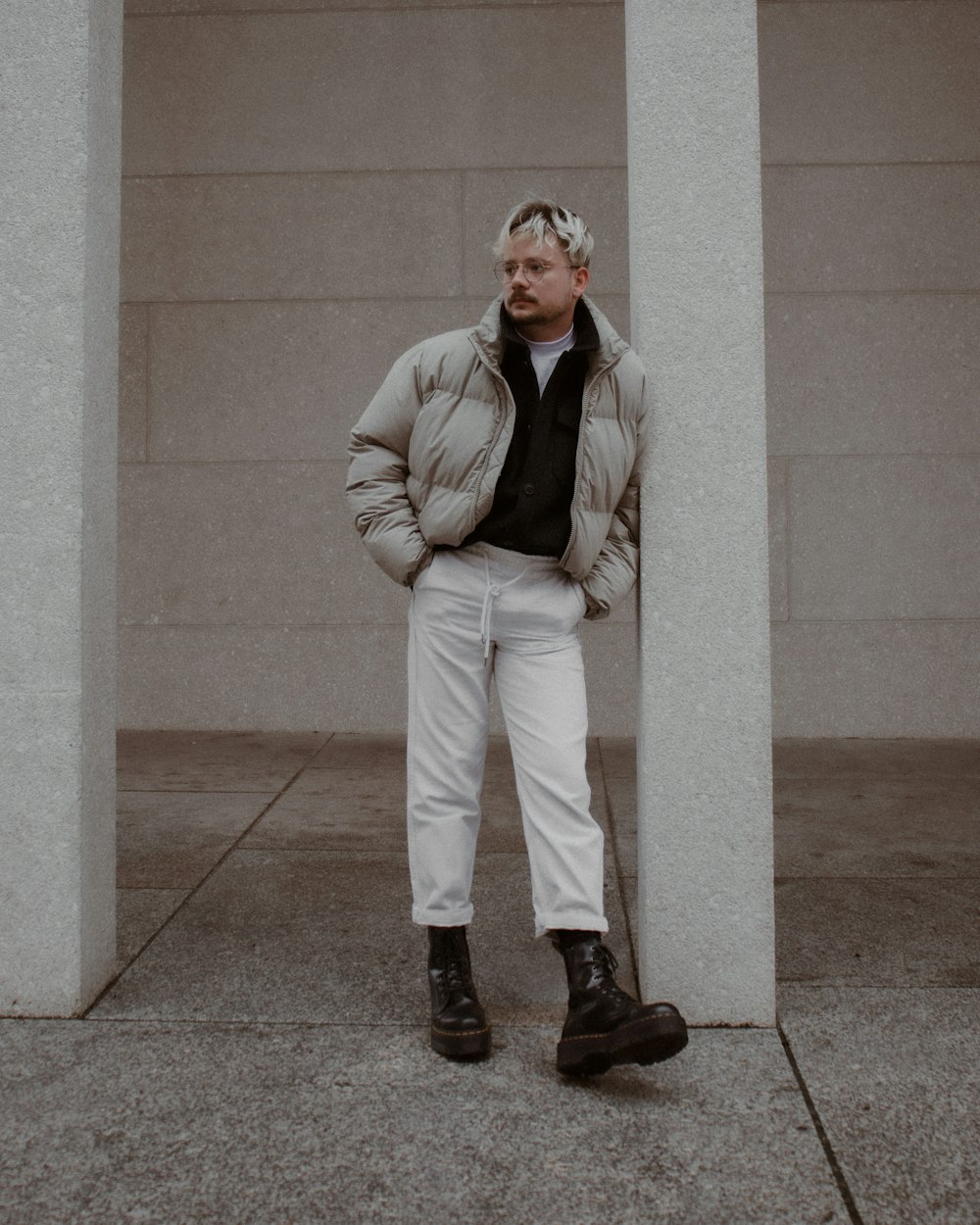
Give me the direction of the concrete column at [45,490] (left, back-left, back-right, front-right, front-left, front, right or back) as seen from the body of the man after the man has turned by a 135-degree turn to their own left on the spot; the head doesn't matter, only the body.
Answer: back-left

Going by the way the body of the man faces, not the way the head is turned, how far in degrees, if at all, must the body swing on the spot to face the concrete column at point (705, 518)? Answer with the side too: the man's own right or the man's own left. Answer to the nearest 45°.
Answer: approximately 90° to the man's own left

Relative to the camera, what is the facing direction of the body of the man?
toward the camera
